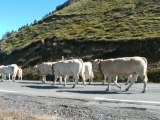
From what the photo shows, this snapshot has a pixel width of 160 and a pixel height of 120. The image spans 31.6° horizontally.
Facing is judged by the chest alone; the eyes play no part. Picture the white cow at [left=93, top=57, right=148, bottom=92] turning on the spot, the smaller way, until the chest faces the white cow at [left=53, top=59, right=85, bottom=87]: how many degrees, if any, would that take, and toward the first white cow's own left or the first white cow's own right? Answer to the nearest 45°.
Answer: approximately 45° to the first white cow's own right

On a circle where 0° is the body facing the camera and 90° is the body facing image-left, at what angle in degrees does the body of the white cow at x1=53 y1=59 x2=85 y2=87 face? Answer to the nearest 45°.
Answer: approximately 90°

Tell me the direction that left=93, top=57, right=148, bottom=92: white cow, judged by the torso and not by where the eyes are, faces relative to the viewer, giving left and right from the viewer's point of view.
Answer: facing to the left of the viewer

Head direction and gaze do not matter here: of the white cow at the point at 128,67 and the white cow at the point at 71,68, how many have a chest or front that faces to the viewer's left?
2

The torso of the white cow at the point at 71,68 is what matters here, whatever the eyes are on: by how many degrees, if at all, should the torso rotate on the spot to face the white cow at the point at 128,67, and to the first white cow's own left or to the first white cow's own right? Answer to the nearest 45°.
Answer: approximately 135° to the first white cow's own left
